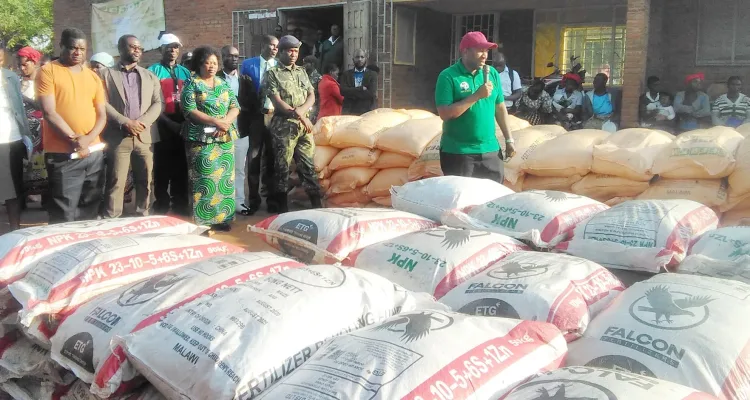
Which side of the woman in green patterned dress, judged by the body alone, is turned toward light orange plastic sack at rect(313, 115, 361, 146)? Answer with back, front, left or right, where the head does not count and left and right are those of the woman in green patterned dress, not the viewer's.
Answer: left

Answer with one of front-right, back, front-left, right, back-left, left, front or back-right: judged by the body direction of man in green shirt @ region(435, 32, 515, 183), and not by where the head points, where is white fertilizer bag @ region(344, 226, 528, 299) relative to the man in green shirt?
front-right

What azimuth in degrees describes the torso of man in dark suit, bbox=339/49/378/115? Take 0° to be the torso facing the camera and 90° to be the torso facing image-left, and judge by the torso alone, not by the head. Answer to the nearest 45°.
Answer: approximately 0°

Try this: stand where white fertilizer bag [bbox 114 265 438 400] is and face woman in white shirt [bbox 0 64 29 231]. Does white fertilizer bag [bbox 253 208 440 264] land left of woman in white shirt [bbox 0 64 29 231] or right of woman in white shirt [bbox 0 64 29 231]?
right

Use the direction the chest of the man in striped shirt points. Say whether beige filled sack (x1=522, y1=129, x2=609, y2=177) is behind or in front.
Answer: in front

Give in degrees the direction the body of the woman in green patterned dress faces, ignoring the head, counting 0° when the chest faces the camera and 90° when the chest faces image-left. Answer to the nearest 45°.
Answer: approximately 315°

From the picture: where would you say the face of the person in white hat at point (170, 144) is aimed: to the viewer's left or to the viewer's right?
to the viewer's right

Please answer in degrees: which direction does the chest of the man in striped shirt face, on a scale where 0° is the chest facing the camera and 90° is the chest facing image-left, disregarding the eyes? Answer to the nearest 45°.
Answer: approximately 0°

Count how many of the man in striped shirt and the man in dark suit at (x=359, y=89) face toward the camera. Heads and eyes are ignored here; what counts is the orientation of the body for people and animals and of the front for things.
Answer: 2

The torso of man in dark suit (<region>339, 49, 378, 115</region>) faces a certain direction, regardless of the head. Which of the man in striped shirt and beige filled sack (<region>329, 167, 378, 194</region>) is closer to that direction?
the beige filled sack
